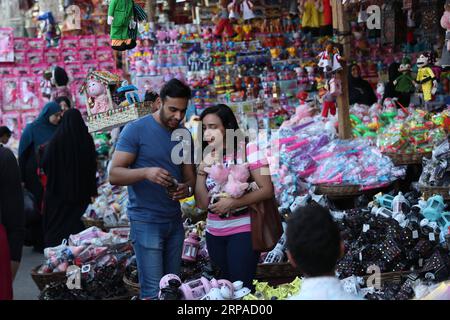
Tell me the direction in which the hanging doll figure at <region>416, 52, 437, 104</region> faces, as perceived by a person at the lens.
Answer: facing the viewer and to the left of the viewer

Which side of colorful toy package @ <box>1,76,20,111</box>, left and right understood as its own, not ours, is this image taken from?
front

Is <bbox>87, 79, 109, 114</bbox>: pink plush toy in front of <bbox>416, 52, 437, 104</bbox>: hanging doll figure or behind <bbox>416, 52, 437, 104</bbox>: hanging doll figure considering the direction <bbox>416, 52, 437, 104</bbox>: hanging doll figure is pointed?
in front

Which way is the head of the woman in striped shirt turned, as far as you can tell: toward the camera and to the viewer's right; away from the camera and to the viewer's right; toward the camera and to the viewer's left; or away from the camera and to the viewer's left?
toward the camera and to the viewer's left

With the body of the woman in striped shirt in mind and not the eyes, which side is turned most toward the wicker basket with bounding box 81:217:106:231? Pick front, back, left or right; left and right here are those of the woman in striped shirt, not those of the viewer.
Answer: right

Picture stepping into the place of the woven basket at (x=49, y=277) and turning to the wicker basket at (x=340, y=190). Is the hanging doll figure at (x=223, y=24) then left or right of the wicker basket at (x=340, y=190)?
left

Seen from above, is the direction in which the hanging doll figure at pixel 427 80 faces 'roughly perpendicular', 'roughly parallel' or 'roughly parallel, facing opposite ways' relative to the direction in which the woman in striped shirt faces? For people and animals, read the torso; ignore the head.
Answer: roughly parallel

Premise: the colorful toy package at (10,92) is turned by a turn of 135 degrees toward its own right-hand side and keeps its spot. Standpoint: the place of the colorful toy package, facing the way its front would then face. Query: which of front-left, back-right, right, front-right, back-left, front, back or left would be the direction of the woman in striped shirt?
back-left

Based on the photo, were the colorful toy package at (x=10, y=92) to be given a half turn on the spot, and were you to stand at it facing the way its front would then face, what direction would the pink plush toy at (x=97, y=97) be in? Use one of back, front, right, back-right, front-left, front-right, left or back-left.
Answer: back

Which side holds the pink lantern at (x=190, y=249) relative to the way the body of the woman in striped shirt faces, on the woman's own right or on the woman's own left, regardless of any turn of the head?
on the woman's own right
